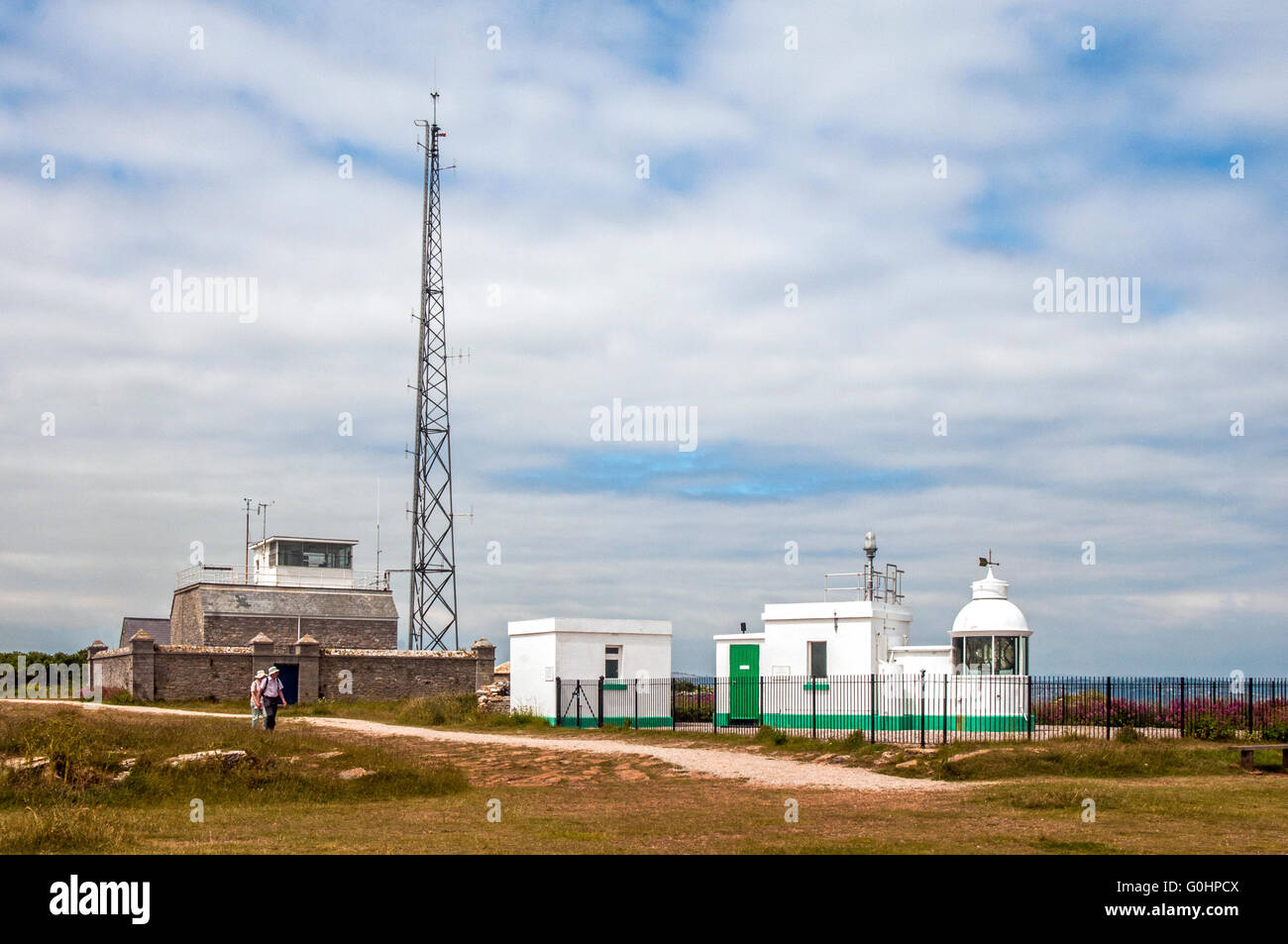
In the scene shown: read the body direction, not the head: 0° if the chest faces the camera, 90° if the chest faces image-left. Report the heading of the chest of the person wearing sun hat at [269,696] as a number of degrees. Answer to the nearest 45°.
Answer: approximately 315°

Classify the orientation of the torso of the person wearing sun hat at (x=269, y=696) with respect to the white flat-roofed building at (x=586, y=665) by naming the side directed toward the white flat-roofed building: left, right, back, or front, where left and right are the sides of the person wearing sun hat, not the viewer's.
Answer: left

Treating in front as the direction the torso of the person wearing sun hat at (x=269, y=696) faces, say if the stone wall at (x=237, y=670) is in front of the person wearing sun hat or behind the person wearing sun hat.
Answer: behind

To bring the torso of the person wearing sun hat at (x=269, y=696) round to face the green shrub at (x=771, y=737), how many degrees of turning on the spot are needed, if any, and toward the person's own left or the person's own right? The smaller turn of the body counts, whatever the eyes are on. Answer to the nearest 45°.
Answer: approximately 45° to the person's own left

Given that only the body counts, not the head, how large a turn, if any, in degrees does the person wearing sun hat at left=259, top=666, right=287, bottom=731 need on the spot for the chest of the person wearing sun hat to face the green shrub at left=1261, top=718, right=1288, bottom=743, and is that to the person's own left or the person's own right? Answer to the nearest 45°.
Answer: approximately 45° to the person's own left

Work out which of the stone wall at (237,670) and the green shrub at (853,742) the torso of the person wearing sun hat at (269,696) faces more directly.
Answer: the green shrub
